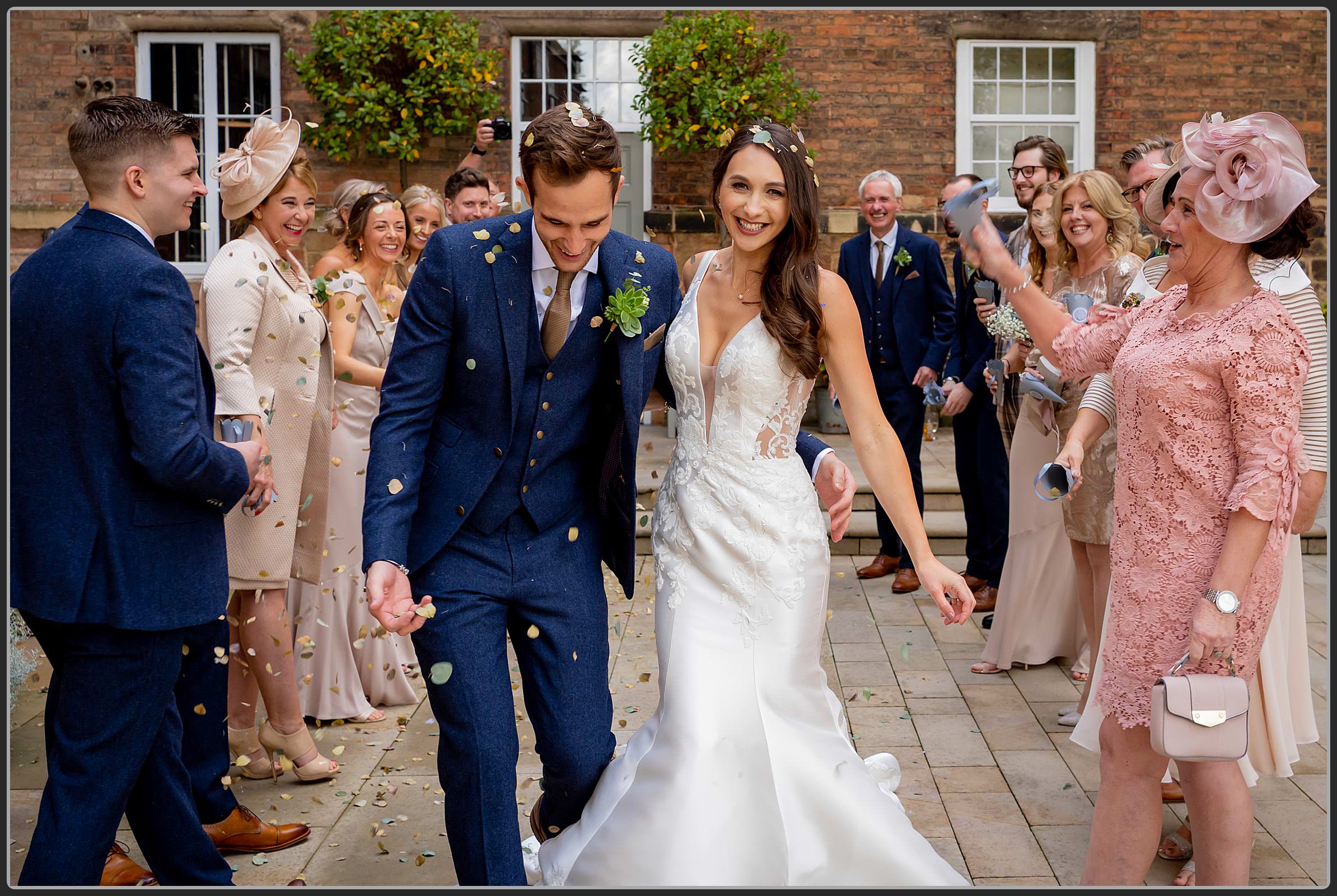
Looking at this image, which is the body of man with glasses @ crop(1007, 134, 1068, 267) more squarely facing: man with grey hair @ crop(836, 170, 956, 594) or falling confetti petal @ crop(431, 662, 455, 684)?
the falling confetti petal

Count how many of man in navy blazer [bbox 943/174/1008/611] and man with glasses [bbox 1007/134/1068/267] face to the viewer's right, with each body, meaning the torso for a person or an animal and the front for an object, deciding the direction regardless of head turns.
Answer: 0

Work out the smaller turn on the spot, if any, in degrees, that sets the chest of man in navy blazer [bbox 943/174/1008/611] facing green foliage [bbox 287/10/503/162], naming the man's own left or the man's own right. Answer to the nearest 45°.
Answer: approximately 90° to the man's own right

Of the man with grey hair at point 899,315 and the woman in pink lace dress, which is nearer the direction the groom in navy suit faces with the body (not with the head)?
the woman in pink lace dress

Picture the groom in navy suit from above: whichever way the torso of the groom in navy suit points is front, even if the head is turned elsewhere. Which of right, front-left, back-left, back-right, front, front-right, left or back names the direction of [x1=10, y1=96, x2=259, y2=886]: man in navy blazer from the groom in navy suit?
right

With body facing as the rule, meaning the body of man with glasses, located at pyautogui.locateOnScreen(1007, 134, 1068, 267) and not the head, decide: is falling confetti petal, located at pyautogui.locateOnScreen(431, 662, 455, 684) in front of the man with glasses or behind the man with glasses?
in front

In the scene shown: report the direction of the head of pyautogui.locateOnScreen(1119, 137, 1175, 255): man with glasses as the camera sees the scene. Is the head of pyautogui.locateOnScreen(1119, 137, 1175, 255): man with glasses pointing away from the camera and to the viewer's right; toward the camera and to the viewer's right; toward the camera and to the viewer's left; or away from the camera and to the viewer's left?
toward the camera and to the viewer's left

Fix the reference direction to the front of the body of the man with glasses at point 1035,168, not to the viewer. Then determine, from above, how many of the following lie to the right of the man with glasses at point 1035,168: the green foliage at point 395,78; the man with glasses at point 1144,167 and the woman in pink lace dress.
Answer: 1

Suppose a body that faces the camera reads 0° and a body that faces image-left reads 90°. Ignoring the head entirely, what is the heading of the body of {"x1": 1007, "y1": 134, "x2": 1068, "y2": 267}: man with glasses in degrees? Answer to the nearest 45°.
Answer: approximately 45°

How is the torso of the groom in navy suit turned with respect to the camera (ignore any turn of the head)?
toward the camera

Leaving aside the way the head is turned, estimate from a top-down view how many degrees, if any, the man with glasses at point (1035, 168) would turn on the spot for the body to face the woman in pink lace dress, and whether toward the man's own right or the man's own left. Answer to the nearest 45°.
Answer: approximately 45° to the man's own left

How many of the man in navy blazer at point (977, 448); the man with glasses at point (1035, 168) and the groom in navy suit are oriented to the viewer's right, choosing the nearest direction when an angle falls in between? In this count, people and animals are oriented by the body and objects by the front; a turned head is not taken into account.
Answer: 0

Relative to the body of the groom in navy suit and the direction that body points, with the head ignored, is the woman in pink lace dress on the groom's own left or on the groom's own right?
on the groom's own left
